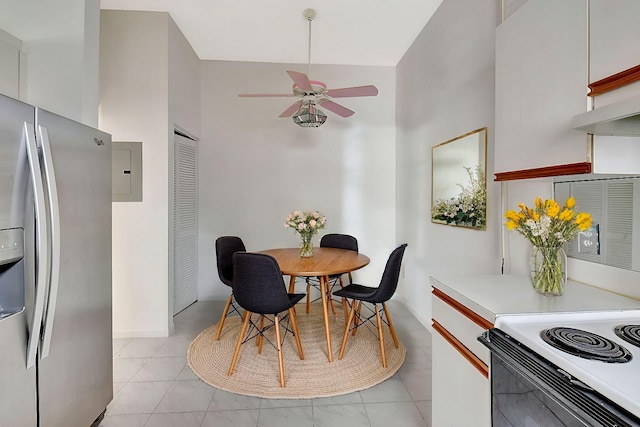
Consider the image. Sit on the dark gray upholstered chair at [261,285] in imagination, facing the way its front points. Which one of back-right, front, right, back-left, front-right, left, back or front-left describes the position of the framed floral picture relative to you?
front-right

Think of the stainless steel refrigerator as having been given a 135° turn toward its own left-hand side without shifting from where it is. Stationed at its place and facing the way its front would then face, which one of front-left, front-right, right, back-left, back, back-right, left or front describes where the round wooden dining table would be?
right

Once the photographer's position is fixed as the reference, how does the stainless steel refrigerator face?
facing the viewer and to the right of the viewer

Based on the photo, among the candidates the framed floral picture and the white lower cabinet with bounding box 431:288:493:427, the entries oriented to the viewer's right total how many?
0

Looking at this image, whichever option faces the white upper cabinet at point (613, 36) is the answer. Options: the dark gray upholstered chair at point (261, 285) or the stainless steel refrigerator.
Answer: the stainless steel refrigerator

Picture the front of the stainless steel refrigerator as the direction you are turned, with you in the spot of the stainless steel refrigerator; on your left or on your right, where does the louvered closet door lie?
on your left

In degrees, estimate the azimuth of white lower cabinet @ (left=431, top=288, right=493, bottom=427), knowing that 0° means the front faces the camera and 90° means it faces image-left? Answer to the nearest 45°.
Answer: approximately 45°

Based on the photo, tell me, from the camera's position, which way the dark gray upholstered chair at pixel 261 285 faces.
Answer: facing away from the viewer and to the right of the viewer

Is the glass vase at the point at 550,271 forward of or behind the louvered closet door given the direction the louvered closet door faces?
forward

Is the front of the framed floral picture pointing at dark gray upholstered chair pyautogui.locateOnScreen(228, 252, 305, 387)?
yes

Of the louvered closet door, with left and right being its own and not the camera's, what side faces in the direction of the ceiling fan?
front

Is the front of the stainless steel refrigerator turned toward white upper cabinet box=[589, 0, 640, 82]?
yes

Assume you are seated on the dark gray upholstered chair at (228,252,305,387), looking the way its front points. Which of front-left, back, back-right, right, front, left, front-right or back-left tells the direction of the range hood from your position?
right

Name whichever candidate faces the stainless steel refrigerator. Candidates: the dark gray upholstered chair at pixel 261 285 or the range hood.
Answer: the range hood

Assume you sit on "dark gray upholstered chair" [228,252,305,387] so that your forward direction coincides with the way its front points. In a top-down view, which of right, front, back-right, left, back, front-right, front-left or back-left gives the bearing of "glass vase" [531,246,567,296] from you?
right

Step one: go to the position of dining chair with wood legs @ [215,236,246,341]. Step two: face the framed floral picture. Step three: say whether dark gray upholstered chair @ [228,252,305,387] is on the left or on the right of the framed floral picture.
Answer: right
